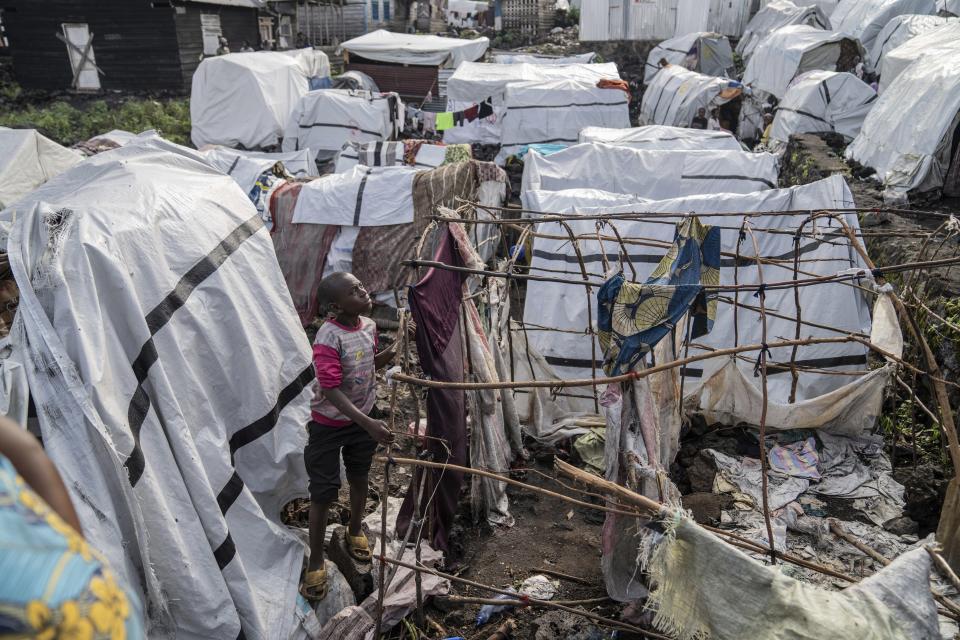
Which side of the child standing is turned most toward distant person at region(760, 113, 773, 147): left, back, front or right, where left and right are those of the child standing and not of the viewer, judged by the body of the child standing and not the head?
left

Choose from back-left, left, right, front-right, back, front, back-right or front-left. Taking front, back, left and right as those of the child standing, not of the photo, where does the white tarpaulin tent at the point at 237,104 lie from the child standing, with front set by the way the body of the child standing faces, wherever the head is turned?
back-left

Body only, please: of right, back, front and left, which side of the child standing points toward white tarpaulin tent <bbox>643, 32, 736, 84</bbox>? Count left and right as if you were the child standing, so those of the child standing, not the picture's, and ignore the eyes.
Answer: left

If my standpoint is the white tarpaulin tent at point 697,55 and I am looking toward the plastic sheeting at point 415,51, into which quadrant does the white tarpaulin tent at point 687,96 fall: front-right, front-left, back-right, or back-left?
front-left

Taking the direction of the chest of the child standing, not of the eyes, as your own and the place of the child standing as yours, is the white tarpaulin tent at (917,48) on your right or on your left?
on your left

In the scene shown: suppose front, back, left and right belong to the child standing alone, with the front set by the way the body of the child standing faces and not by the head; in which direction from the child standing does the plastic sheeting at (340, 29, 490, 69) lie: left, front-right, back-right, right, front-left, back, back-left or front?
back-left

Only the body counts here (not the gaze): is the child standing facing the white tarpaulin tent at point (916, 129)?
no

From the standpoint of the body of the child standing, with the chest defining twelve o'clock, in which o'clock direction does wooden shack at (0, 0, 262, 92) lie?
The wooden shack is roughly at 7 o'clock from the child standing.

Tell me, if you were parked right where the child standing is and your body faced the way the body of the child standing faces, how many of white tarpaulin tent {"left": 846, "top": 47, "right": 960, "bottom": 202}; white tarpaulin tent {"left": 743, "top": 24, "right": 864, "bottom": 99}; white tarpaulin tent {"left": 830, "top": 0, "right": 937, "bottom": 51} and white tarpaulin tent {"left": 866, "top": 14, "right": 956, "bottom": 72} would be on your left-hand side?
4

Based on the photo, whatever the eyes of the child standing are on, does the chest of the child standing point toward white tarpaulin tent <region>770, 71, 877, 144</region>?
no

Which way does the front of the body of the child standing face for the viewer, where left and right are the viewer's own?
facing the viewer and to the right of the viewer
